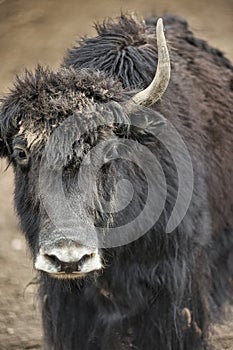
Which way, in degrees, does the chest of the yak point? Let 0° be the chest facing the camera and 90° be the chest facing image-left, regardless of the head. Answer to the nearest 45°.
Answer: approximately 45°
